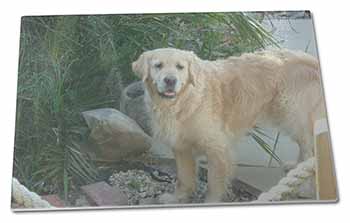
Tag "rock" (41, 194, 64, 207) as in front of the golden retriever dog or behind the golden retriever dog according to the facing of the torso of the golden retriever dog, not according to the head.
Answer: in front

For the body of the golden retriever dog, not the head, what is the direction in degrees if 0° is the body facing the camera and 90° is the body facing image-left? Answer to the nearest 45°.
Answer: approximately 45°
